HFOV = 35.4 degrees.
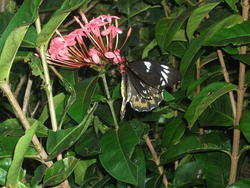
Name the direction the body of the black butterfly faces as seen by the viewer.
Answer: to the viewer's left
